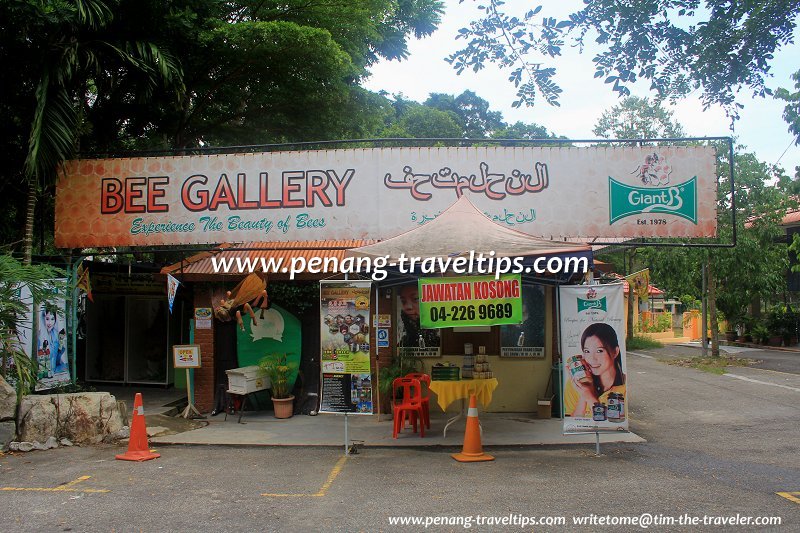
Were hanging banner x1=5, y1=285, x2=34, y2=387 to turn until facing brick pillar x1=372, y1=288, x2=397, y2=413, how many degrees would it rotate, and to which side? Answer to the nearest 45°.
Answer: approximately 90° to its left

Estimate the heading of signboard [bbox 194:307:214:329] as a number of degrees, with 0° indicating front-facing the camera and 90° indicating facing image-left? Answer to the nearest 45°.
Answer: approximately 0°

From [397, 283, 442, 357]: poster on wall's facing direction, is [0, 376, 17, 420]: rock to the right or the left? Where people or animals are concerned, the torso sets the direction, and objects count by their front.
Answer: on its right

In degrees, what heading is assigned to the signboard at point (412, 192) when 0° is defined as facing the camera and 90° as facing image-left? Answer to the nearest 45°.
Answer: approximately 0°
